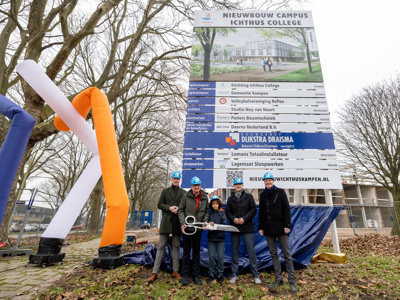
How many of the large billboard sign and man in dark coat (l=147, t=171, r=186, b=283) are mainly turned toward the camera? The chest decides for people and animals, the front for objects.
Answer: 2

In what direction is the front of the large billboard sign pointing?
toward the camera

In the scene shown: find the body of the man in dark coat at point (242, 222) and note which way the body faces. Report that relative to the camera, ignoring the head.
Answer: toward the camera

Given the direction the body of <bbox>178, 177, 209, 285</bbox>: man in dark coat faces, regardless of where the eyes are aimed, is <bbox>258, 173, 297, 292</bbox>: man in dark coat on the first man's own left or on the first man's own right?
on the first man's own left

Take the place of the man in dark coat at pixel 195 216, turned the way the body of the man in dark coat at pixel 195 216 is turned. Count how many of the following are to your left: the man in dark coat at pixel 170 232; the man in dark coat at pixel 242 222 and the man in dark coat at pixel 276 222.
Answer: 2

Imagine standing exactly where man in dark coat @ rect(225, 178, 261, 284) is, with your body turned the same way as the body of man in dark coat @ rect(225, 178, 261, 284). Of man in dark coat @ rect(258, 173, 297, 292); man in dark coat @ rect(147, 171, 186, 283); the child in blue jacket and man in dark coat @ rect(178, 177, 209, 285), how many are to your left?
1

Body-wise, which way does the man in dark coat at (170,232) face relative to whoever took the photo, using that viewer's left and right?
facing the viewer

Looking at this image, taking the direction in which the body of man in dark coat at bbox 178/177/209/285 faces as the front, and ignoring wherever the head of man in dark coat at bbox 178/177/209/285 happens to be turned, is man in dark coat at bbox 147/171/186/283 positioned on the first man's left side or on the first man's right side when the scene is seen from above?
on the first man's right side

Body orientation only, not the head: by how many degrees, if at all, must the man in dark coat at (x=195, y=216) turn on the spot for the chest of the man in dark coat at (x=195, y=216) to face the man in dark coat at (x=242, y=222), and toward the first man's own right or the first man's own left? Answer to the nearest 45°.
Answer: approximately 90° to the first man's own left
